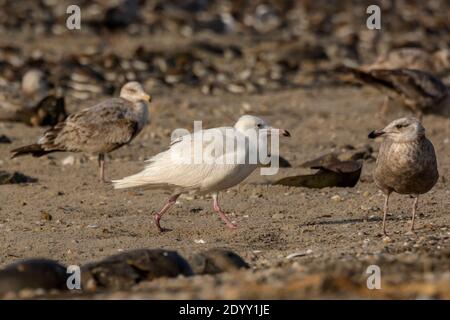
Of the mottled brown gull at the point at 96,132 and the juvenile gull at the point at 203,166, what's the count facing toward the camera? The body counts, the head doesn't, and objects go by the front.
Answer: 0

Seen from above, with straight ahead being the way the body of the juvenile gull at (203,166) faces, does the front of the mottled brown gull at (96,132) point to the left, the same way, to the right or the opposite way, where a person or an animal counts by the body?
the same way

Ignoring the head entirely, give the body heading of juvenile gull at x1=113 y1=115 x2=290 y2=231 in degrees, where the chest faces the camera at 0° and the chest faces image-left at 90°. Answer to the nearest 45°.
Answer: approximately 270°

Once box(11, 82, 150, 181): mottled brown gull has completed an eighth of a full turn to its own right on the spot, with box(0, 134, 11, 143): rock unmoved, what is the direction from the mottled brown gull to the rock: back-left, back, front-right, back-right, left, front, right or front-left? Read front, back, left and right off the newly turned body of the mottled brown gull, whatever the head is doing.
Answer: back

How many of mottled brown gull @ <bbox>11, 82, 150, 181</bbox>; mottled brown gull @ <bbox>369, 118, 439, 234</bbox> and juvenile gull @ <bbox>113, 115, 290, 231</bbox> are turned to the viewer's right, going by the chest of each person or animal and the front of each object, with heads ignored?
2

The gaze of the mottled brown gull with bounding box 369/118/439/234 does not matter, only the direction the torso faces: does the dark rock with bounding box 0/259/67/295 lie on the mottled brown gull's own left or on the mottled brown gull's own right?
on the mottled brown gull's own right

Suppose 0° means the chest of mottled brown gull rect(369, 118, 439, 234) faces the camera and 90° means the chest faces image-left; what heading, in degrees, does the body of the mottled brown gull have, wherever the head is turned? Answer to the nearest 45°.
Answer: approximately 0°

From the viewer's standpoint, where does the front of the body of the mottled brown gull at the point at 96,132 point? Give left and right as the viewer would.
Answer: facing to the right of the viewer

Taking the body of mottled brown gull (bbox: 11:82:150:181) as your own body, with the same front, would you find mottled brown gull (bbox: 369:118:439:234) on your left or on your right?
on your right

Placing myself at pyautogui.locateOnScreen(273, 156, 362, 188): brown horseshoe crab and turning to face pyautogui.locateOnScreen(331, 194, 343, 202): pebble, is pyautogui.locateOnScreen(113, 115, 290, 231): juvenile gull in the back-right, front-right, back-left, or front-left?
front-right
